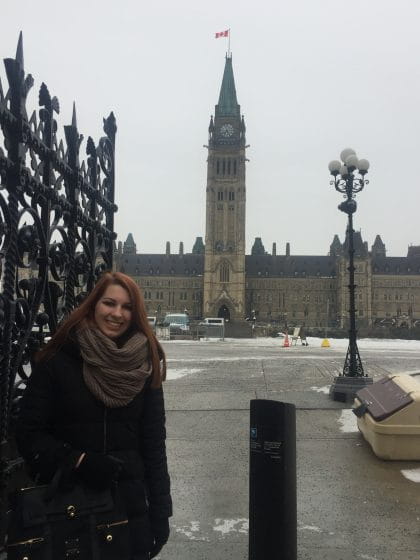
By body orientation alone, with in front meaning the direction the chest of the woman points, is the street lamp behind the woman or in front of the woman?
behind

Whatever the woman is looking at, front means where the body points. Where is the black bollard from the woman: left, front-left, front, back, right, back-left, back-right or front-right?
back-left

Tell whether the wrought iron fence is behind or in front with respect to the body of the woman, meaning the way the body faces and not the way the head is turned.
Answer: behind

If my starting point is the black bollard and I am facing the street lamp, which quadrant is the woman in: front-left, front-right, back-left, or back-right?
back-left

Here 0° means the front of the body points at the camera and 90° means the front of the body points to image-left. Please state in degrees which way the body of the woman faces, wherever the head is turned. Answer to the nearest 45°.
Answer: approximately 0°

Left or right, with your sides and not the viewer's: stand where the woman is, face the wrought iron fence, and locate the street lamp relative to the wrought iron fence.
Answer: right
